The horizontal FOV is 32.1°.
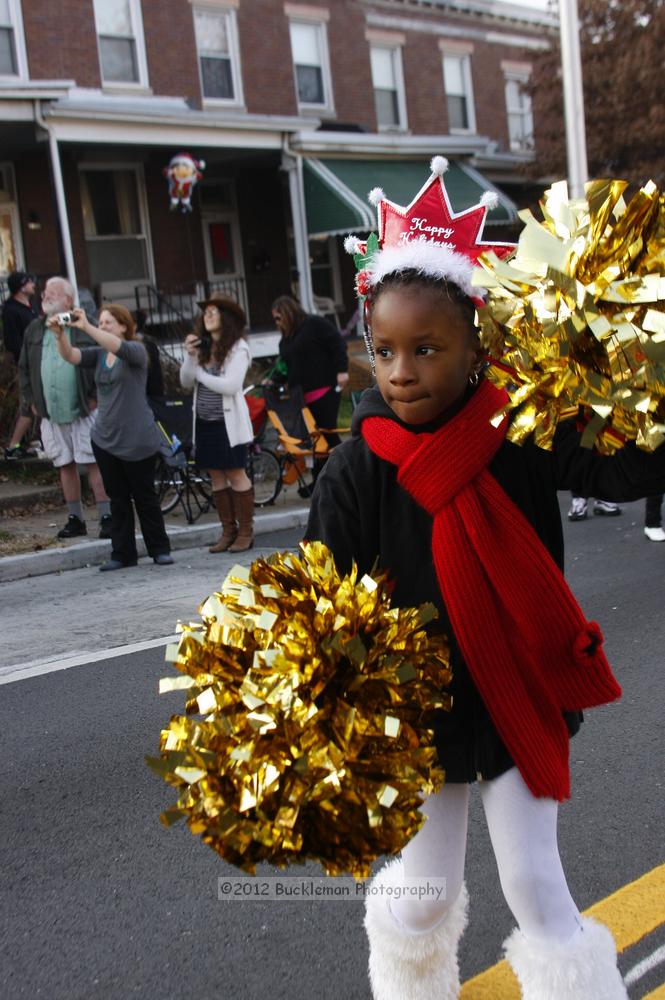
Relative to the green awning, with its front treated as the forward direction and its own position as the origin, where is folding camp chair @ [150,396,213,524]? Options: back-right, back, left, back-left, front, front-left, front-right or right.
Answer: front-right

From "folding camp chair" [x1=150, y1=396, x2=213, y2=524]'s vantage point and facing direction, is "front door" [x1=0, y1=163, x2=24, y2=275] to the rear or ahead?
to the rear

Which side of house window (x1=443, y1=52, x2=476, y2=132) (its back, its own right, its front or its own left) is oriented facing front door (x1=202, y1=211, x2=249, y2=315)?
right

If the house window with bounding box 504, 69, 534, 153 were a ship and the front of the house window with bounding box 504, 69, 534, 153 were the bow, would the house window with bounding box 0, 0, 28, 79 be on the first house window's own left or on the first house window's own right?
on the first house window's own right

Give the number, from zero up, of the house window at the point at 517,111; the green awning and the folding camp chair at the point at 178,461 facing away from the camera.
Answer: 0

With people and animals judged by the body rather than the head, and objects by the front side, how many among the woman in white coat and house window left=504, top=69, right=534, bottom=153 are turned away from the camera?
0

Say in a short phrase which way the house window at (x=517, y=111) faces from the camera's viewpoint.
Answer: facing the viewer and to the right of the viewer

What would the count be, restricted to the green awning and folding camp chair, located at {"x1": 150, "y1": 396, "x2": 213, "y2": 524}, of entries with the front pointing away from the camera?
0

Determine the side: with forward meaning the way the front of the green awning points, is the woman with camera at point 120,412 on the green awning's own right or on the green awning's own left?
on the green awning's own right

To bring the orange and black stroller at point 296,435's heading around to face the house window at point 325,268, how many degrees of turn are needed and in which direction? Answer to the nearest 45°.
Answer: approximately 135° to its left

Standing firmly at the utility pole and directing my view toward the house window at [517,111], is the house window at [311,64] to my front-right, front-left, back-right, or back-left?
front-left

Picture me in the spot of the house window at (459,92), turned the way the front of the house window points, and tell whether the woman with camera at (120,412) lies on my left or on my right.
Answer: on my right

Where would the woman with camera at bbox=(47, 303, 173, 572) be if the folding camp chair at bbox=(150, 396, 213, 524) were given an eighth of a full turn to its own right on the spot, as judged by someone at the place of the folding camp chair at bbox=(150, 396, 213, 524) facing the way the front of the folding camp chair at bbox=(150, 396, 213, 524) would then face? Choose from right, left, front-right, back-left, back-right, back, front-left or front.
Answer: front
